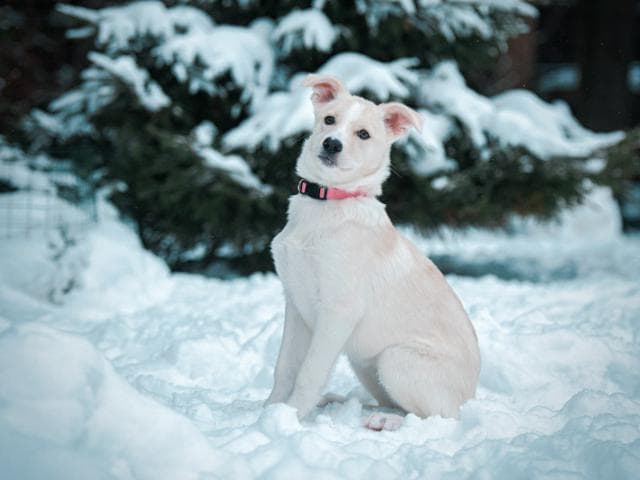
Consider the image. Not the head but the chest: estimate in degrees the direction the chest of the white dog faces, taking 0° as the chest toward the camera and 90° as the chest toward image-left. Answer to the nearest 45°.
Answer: approximately 45°

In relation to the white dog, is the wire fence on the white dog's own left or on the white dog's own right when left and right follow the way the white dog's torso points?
on the white dog's own right

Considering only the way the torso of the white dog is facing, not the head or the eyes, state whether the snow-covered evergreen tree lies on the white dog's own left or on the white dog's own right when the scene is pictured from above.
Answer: on the white dog's own right
